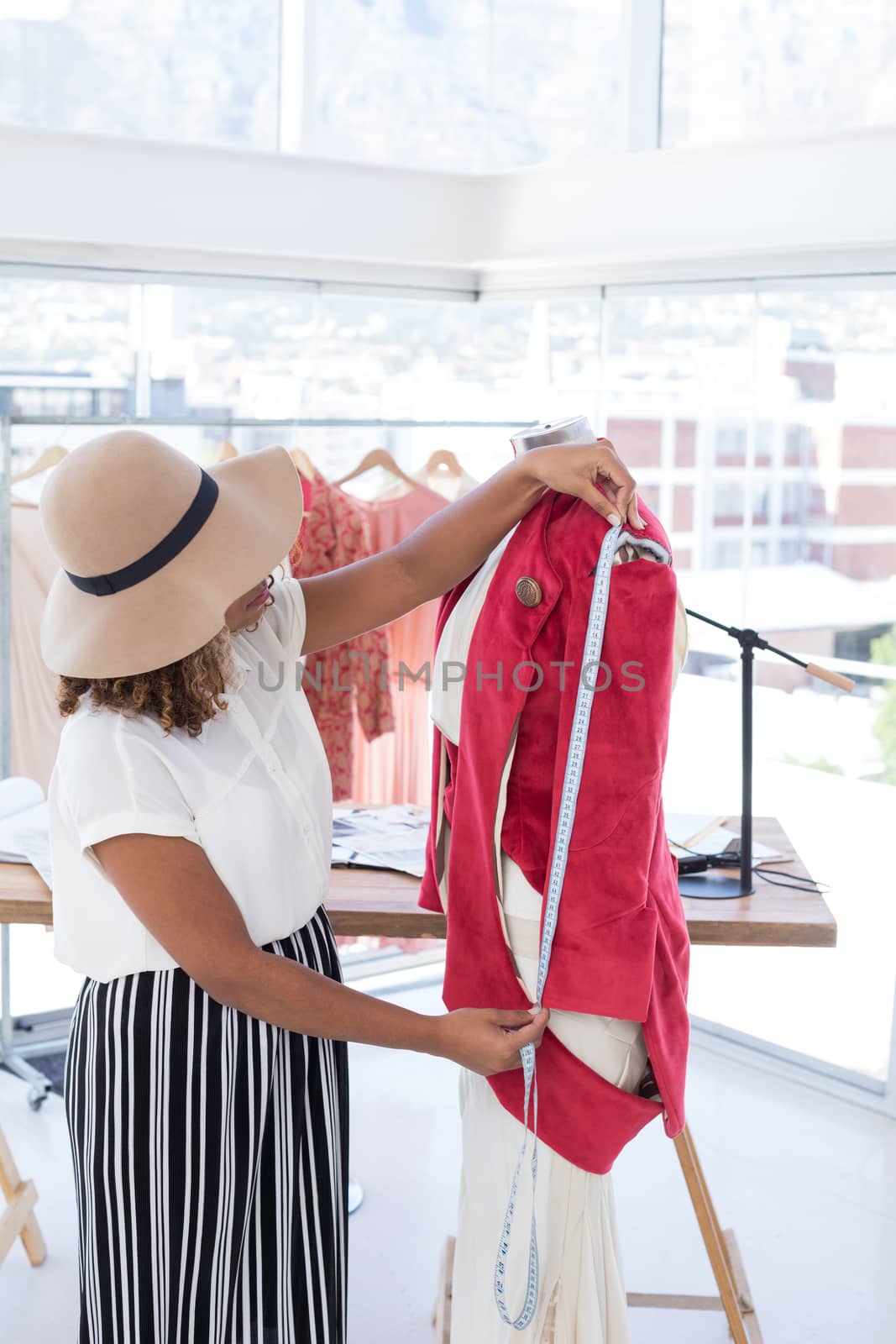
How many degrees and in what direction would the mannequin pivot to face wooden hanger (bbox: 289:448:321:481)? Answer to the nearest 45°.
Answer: approximately 135° to its right

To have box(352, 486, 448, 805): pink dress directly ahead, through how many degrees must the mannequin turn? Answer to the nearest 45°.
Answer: approximately 135° to its right

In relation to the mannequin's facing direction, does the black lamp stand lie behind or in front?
behind

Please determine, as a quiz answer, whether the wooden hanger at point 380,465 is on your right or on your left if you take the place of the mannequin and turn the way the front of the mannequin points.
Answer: on your right

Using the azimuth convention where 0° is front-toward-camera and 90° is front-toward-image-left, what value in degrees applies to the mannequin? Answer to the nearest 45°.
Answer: approximately 45°

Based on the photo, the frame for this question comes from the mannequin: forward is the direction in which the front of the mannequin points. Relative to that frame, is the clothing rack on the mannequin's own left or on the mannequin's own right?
on the mannequin's own right

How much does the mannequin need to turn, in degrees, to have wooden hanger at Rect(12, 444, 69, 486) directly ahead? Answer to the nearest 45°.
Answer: approximately 90° to its right

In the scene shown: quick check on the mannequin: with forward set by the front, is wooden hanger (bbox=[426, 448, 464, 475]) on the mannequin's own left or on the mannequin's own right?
on the mannequin's own right
